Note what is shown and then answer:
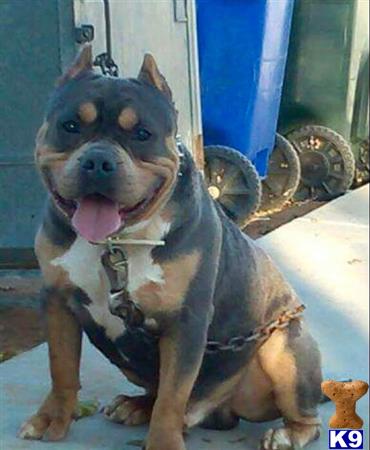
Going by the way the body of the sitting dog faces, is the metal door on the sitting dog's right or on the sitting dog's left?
on the sitting dog's right

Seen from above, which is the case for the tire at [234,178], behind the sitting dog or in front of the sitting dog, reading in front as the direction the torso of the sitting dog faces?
behind

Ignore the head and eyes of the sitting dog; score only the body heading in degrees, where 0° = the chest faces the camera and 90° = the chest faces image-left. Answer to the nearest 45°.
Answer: approximately 45°

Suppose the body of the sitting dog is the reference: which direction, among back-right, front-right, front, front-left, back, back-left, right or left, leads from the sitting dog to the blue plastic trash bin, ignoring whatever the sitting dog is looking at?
back-right

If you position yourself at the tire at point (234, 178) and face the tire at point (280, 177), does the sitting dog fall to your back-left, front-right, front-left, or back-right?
back-right

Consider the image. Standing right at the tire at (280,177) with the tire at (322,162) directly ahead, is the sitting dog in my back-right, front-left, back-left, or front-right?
back-right
